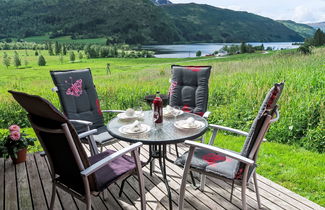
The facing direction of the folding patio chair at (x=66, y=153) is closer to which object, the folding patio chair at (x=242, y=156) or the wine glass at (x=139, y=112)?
the wine glass

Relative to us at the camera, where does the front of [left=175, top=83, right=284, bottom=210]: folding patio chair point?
facing away from the viewer and to the left of the viewer

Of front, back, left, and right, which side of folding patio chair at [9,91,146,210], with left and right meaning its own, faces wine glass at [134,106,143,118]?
front

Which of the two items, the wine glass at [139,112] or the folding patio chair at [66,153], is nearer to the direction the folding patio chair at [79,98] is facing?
the wine glass

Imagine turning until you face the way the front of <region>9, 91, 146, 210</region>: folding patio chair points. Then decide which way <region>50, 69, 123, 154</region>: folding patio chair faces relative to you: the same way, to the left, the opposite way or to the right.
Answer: to the right

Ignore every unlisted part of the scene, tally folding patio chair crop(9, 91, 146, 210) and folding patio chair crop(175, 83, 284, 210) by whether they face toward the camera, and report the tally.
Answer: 0

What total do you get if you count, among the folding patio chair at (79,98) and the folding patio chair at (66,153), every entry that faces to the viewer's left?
0

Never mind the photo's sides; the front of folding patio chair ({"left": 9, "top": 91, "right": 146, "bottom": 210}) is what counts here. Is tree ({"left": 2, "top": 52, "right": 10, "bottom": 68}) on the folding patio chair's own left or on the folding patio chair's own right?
on the folding patio chair's own left

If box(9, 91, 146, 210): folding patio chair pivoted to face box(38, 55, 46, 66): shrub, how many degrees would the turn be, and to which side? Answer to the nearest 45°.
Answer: approximately 45° to its left

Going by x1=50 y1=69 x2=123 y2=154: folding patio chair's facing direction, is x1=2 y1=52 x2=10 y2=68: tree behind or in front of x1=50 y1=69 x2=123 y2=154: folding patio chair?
behind

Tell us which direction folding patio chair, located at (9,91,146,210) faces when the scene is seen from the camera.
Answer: facing away from the viewer and to the right of the viewer

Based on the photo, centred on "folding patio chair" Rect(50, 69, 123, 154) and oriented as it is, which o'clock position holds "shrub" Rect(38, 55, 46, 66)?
The shrub is roughly at 7 o'clock from the folding patio chair.

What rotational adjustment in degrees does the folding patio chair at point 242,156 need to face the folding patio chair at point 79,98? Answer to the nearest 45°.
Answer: approximately 45° to its left

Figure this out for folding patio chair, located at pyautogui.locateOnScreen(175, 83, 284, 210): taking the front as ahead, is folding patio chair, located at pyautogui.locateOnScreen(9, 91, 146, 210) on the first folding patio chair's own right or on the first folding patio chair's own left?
on the first folding patio chair's own left

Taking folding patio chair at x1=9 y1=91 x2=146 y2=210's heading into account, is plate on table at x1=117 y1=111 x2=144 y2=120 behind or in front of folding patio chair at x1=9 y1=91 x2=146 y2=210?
in front

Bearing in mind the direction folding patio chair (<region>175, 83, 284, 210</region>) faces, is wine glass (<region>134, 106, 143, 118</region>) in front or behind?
in front

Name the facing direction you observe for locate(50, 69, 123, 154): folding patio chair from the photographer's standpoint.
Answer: facing the viewer and to the right of the viewer
